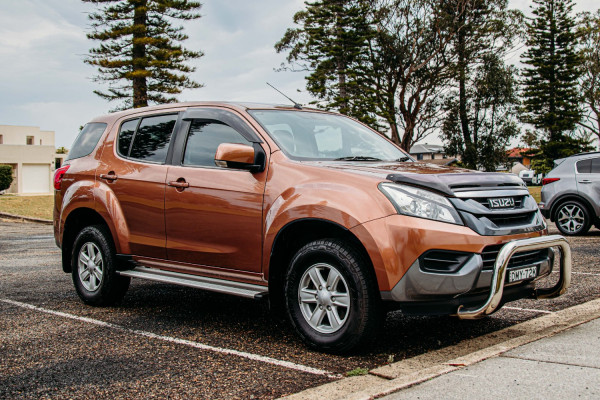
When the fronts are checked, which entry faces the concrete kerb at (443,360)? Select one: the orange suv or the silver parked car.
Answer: the orange suv

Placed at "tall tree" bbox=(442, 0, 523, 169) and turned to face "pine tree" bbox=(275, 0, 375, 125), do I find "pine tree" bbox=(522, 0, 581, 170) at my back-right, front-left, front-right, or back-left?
back-right

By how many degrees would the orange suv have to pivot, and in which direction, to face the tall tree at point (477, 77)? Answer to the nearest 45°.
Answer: approximately 135° to its left

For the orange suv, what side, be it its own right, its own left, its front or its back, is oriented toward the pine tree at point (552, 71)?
left

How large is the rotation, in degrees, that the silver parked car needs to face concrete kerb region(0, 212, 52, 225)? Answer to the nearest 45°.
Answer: approximately 180°

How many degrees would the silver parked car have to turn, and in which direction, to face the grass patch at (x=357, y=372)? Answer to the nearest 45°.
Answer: approximately 90° to its right

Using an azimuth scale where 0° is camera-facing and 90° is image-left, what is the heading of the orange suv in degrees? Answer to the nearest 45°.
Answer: approximately 315°

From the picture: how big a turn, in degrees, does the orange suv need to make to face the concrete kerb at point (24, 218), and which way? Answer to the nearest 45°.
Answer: approximately 180°

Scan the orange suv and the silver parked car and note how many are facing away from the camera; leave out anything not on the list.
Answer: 0

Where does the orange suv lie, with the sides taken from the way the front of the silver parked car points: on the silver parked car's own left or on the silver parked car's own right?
on the silver parked car's own right

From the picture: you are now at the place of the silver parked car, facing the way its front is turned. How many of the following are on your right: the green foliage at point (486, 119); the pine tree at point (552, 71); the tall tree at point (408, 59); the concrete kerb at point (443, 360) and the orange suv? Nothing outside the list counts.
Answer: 2
